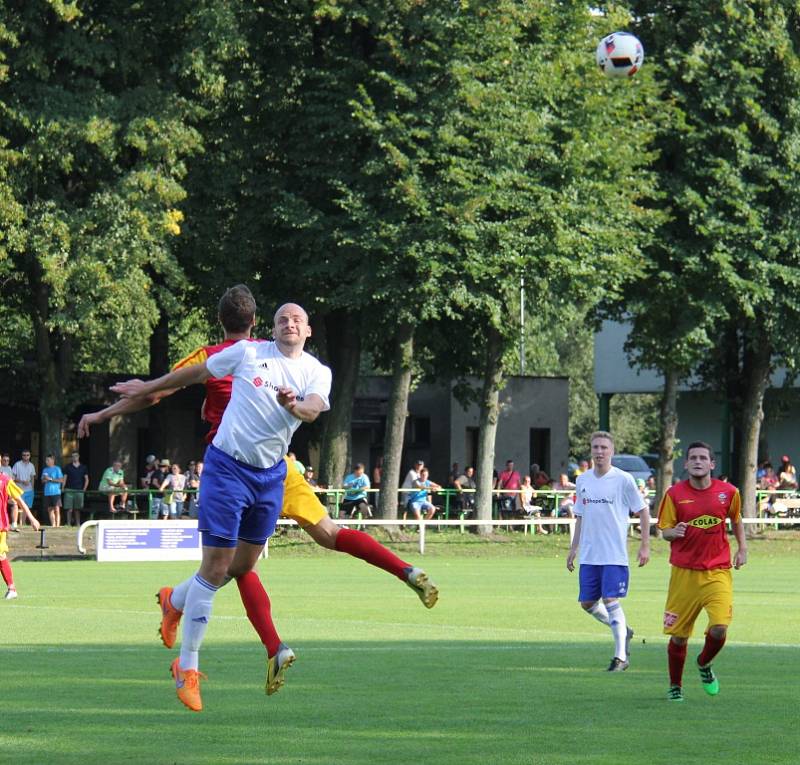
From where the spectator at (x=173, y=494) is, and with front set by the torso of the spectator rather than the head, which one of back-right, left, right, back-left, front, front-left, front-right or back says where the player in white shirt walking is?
front

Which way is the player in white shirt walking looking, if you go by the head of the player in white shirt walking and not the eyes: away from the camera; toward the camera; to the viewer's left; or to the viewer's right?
toward the camera

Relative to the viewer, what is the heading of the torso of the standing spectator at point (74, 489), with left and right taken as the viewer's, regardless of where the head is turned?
facing the viewer

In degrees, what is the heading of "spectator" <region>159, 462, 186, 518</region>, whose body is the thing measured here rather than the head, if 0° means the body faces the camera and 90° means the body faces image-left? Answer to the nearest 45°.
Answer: approximately 0°

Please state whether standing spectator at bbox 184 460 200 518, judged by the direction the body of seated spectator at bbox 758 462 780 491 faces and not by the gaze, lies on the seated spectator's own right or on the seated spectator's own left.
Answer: on the seated spectator's own right

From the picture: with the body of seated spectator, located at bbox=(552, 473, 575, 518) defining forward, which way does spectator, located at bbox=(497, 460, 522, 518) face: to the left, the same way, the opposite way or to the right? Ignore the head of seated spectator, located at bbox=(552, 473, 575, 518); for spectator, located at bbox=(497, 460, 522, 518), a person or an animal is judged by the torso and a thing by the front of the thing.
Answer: the same way

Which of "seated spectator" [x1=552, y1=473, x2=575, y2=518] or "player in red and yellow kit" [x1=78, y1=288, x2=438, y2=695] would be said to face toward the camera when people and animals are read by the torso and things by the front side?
the seated spectator

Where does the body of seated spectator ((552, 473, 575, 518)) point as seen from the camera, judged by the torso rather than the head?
toward the camera

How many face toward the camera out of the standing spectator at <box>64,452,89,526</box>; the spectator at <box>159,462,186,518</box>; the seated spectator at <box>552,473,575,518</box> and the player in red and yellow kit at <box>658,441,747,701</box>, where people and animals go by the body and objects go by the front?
4

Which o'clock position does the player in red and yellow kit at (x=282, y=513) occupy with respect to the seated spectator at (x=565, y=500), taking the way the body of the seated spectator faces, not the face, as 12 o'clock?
The player in red and yellow kit is roughly at 12 o'clock from the seated spectator.

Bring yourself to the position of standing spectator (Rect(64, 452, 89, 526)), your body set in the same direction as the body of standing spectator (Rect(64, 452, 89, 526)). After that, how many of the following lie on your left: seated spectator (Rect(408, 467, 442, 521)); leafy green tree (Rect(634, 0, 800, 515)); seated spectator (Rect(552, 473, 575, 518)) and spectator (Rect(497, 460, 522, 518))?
4

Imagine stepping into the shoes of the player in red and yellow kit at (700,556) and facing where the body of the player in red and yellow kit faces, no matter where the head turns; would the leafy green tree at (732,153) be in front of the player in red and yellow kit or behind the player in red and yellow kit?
behind
